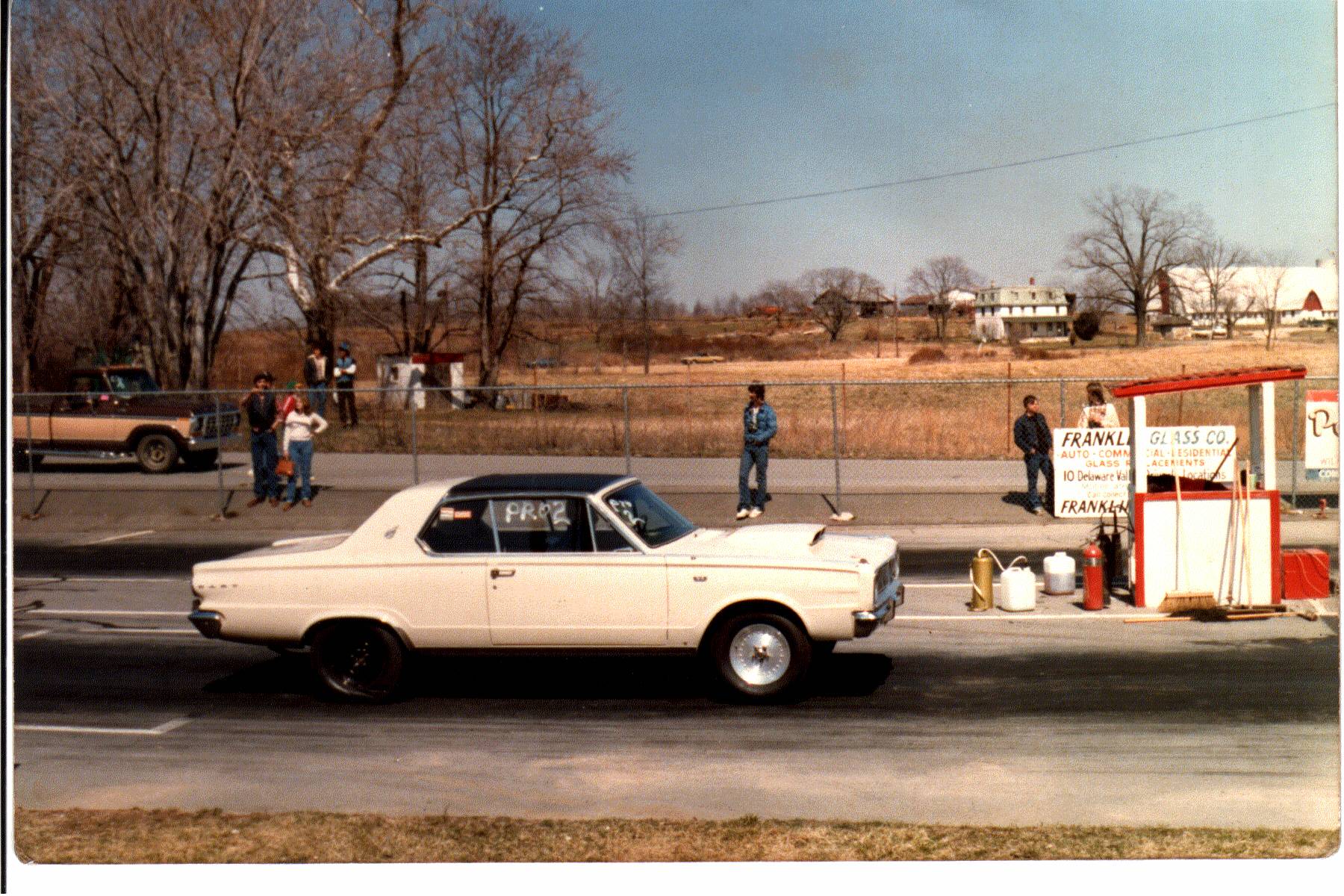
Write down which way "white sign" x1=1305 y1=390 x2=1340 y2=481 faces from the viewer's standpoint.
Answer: facing the viewer

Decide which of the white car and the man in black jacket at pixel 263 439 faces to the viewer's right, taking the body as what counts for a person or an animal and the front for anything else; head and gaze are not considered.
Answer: the white car

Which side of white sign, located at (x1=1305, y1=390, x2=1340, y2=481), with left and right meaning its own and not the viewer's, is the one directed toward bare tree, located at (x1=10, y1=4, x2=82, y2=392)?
right

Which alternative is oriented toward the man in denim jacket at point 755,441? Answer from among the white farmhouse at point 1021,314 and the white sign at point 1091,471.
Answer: the white farmhouse

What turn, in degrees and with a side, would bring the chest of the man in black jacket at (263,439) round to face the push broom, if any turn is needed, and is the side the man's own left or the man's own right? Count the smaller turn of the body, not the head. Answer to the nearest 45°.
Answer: approximately 45° to the man's own left

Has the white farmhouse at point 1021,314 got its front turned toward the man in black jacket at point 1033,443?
yes

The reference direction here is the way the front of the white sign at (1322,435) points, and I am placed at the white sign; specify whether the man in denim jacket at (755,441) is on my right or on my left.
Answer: on my right

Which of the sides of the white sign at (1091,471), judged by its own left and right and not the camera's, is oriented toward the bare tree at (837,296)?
back

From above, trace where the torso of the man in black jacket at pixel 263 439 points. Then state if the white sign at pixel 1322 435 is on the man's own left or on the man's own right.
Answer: on the man's own left

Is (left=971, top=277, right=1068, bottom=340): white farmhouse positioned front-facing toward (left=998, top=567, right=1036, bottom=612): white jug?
yes

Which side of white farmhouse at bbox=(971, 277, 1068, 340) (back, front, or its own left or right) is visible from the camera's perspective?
front

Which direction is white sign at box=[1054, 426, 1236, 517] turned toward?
toward the camera

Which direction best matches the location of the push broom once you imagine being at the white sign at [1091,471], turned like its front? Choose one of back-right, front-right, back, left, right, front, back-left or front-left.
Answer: front
